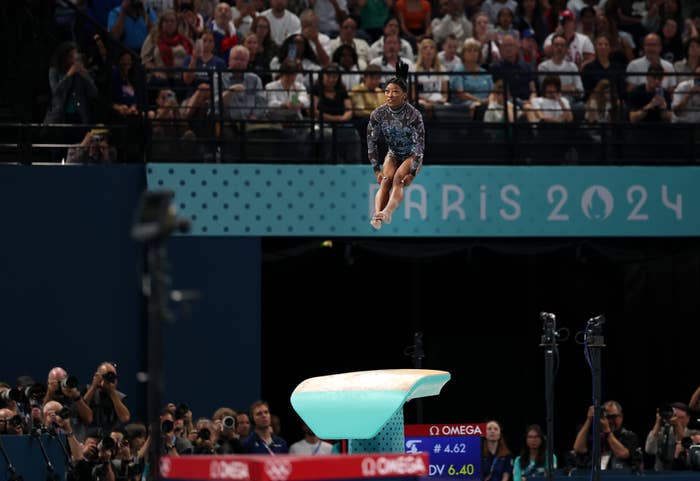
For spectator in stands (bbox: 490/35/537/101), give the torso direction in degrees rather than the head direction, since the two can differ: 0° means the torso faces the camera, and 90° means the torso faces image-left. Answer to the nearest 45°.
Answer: approximately 0°

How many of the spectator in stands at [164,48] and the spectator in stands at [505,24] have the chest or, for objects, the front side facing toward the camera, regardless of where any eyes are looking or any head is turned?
2

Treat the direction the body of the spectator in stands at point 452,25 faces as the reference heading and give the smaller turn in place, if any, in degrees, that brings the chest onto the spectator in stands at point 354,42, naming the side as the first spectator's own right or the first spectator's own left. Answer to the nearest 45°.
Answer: approximately 45° to the first spectator's own right

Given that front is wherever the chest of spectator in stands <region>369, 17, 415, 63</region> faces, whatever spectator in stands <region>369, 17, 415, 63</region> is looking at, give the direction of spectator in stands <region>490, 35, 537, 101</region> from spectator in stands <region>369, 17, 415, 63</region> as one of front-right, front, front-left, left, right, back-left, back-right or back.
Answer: left
